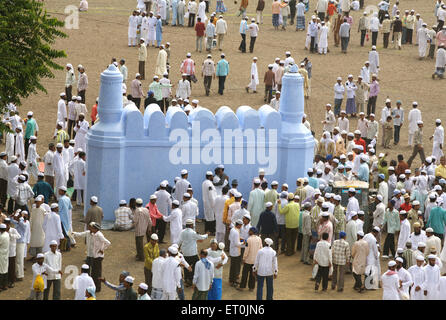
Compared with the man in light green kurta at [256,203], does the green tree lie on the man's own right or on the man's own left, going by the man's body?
on the man's own left

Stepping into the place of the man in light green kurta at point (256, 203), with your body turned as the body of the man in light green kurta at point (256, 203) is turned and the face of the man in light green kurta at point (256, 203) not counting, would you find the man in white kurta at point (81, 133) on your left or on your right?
on your left

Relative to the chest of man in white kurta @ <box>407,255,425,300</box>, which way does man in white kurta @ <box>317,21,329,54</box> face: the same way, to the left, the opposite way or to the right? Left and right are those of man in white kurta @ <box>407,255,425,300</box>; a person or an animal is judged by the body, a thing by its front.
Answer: the opposite way

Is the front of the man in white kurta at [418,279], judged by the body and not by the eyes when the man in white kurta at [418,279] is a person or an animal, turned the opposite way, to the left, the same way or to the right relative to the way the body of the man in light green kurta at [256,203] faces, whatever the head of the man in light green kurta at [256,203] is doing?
the opposite way
